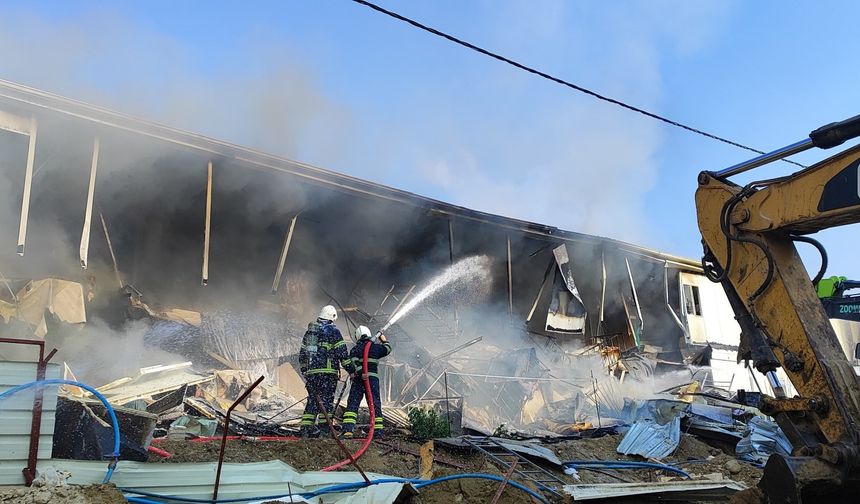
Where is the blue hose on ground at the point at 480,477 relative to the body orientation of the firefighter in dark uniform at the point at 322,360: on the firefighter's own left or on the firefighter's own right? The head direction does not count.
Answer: on the firefighter's own right

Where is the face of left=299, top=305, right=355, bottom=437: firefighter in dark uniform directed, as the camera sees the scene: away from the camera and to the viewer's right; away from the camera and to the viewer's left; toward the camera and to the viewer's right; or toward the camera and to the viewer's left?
away from the camera and to the viewer's right

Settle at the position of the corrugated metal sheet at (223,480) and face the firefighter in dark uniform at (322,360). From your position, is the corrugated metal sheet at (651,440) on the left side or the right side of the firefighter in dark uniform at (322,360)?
right

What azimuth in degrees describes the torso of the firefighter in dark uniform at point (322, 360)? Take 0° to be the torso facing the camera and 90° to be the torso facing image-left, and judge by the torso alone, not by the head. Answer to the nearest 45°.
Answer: approximately 225°

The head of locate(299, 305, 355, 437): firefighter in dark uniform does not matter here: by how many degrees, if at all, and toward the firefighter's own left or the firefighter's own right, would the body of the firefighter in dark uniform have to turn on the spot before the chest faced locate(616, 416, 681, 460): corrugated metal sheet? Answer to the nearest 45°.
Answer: approximately 45° to the firefighter's own right

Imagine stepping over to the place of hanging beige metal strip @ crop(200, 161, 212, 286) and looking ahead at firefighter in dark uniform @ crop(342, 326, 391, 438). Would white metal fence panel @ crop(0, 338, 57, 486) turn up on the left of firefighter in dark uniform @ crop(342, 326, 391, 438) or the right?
right

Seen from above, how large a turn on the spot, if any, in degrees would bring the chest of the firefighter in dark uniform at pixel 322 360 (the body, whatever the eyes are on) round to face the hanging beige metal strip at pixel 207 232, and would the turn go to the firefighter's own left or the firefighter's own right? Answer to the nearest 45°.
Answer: approximately 90° to the firefighter's own left

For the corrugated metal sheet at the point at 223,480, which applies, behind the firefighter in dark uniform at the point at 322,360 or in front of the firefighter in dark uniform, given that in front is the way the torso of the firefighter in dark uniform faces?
behind
